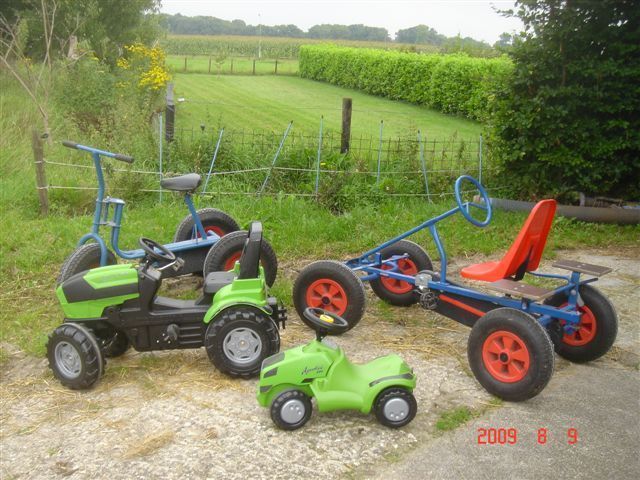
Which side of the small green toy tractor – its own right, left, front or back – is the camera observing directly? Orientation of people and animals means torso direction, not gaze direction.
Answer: left

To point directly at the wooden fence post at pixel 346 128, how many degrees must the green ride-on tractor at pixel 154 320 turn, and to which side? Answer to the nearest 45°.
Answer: approximately 135° to its right

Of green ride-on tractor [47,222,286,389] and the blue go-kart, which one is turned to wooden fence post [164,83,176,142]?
the blue go-kart

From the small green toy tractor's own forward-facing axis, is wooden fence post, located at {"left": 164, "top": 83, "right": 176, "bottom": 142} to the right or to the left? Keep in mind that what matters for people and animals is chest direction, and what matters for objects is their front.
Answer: on its right

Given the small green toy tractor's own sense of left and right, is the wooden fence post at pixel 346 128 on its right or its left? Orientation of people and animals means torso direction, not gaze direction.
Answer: on its right

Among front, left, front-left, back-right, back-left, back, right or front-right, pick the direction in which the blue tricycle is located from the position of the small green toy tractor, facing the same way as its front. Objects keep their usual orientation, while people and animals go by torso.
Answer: front-right

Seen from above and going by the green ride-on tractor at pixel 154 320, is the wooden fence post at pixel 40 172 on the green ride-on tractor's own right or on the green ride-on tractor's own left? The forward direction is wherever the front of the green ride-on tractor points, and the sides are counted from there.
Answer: on the green ride-on tractor's own right

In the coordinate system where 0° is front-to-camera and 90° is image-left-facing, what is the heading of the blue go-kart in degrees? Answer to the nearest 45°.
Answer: approximately 135°

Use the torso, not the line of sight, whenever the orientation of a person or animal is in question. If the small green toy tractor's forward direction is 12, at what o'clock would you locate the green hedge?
The green hedge is roughly at 3 o'clock from the small green toy tractor.

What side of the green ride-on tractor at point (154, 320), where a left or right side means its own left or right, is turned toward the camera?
left

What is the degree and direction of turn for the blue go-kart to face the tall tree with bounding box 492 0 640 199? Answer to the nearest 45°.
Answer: approximately 45° to its right

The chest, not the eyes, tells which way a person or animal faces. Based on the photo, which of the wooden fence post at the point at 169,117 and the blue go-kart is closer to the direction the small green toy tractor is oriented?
the wooden fence post
